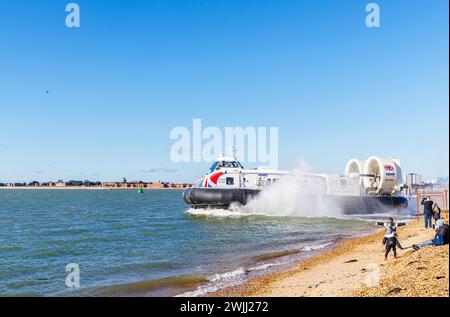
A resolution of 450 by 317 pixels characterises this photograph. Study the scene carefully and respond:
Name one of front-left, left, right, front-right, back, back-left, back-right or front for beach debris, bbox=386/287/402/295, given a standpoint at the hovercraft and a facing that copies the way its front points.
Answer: front-left

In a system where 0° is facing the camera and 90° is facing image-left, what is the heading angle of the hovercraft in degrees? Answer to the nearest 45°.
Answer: approximately 45°

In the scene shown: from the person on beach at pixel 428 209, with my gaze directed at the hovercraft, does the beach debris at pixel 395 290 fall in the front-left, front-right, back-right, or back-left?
back-left

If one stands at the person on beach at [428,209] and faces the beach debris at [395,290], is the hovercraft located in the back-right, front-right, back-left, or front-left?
back-right

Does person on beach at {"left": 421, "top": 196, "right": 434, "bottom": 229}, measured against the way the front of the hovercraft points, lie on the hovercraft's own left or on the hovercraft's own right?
on the hovercraft's own left
